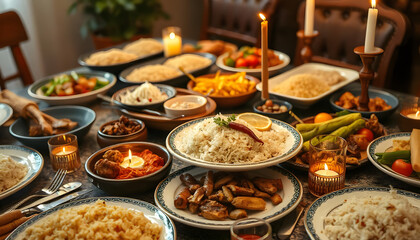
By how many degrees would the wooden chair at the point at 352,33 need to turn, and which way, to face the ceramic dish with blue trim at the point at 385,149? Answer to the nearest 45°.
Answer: approximately 45° to its left

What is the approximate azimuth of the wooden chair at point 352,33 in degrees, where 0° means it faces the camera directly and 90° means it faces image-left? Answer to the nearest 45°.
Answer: approximately 45°

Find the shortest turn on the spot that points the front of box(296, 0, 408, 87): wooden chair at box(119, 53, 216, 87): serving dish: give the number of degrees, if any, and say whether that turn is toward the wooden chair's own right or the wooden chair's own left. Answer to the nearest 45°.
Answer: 0° — it already faces it
